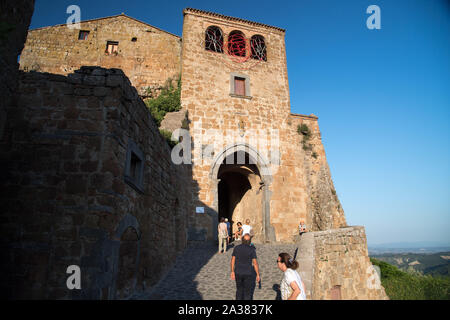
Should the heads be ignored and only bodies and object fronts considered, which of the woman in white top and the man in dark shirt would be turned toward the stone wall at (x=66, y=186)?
the woman in white top

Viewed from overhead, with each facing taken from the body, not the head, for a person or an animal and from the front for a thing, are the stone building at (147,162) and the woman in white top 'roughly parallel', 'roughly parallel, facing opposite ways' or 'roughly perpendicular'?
roughly perpendicular

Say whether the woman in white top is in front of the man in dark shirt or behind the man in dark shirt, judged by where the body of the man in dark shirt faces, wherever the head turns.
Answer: behind

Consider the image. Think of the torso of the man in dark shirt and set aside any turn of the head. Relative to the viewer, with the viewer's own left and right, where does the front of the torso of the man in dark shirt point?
facing away from the viewer

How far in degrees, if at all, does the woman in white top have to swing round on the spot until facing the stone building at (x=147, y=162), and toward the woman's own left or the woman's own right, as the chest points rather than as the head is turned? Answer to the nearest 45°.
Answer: approximately 45° to the woman's own right

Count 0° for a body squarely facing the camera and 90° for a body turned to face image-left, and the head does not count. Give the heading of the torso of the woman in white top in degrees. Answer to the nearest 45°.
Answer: approximately 90°

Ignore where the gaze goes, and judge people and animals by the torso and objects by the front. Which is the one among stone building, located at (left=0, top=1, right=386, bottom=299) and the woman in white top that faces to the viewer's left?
the woman in white top

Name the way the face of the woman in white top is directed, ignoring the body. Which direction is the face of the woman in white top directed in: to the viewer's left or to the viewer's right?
to the viewer's left

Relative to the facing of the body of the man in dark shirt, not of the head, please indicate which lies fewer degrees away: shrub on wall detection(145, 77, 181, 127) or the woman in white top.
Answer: the shrub on wall

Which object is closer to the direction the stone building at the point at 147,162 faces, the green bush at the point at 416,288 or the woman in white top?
the woman in white top
